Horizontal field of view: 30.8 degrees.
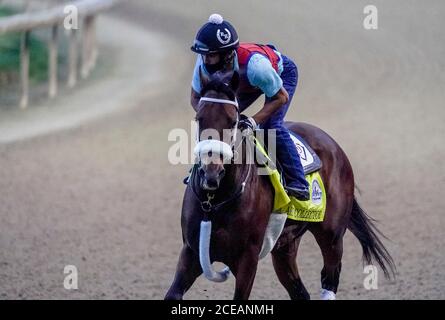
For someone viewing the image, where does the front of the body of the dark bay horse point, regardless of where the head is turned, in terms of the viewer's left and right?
facing the viewer and to the left of the viewer

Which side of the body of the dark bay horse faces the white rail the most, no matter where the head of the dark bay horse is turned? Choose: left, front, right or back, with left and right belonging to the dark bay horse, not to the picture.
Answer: right
